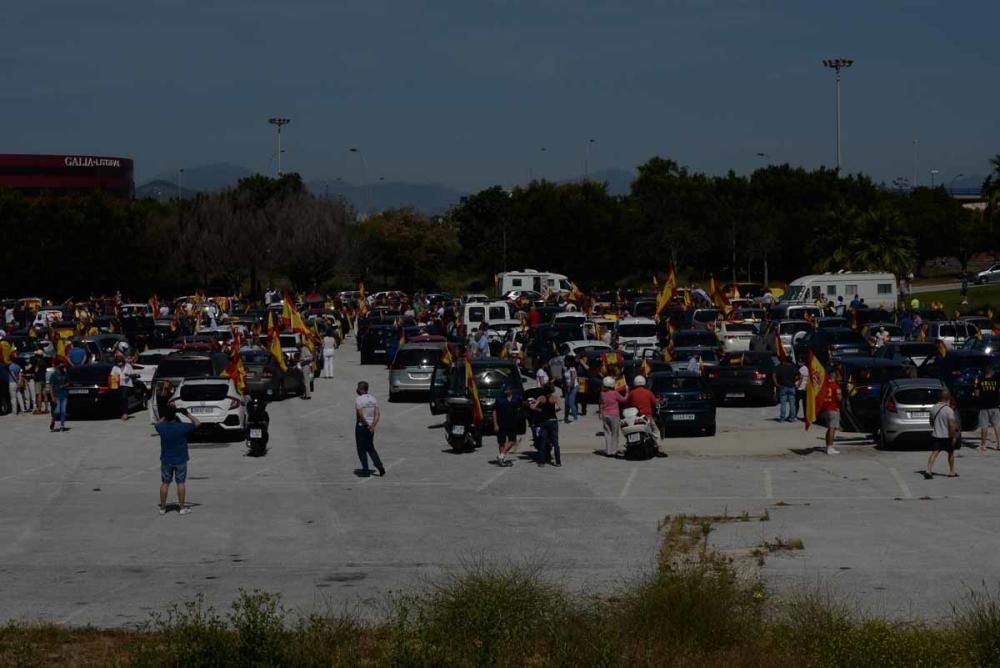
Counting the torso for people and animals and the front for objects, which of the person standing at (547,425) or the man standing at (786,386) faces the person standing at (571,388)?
the person standing at (547,425)

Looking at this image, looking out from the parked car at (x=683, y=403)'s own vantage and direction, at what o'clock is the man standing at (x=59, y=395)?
The man standing is roughly at 9 o'clock from the parked car.

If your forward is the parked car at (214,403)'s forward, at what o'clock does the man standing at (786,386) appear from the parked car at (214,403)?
The man standing is roughly at 3 o'clock from the parked car.

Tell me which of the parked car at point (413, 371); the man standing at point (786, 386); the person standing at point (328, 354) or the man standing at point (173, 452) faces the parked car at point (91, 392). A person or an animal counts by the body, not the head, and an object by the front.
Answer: the man standing at point (173, 452)

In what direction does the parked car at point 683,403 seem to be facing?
away from the camera

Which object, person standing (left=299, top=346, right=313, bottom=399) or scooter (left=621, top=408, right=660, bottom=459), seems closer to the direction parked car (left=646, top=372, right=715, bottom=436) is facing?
the person standing

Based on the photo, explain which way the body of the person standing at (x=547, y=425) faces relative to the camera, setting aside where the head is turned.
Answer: away from the camera

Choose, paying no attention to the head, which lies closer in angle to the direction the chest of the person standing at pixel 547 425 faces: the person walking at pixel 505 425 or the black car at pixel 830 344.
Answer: the black car

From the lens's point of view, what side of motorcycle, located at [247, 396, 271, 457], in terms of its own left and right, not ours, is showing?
back

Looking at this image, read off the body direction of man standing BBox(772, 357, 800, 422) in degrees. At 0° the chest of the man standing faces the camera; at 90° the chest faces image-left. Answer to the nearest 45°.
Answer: approximately 180°

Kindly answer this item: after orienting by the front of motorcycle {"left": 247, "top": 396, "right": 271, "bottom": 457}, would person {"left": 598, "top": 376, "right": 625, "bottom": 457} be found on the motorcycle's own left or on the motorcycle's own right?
on the motorcycle's own right
